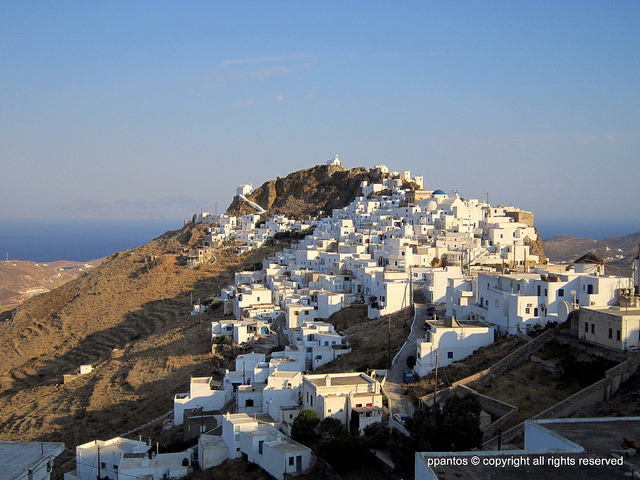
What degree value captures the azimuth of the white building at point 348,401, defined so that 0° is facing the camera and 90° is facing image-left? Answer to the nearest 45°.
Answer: approximately 0°

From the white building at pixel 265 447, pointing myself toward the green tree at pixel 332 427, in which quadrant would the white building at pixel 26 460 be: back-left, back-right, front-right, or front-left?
back-right

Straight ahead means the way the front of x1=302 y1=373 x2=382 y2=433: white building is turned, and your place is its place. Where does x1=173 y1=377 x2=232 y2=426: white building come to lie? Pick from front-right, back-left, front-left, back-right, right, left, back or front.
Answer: back-right

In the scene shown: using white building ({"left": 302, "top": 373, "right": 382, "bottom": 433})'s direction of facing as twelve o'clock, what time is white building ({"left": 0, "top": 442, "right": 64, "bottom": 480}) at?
white building ({"left": 0, "top": 442, "right": 64, "bottom": 480}) is roughly at 2 o'clock from white building ({"left": 302, "top": 373, "right": 382, "bottom": 433}).

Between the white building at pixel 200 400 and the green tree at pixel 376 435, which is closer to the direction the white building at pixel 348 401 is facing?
the green tree

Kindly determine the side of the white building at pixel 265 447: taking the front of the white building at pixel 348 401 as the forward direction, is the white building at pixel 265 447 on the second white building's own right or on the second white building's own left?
on the second white building's own right

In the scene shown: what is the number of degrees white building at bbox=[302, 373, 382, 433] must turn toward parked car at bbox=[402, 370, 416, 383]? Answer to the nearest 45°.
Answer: approximately 135° to its left

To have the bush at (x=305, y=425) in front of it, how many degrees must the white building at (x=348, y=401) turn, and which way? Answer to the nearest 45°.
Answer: approximately 90° to its right

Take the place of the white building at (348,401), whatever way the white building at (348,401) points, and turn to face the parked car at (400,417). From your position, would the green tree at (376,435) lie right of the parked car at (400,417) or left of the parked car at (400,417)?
right

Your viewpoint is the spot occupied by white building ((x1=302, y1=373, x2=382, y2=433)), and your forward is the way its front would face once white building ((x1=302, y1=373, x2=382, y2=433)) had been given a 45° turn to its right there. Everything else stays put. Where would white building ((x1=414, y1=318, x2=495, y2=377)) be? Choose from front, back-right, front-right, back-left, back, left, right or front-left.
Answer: back

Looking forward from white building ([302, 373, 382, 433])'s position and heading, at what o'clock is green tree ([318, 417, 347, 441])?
The green tree is roughly at 1 o'clock from the white building.
